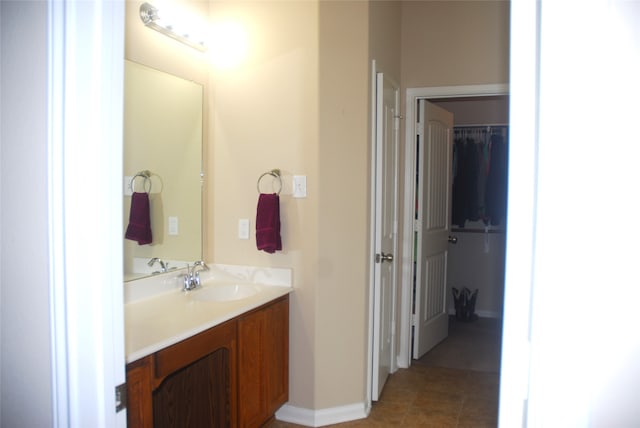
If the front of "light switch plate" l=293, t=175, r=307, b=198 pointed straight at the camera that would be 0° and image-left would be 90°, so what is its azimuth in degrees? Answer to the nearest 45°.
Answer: approximately 0°

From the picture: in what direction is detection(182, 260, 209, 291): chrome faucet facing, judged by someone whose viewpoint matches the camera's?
facing the viewer and to the right of the viewer

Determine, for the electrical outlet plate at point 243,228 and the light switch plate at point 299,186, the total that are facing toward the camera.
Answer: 2

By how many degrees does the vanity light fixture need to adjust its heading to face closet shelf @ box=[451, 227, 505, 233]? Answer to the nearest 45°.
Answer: approximately 90° to its left

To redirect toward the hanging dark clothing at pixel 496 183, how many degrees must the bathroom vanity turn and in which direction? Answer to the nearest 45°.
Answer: approximately 90° to its left

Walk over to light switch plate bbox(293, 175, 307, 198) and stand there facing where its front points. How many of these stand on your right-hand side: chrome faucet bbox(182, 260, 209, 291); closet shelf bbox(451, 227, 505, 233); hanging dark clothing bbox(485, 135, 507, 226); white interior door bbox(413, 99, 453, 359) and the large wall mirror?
2

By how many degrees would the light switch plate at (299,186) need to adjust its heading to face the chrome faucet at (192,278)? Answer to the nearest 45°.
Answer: approximately 90° to its right
